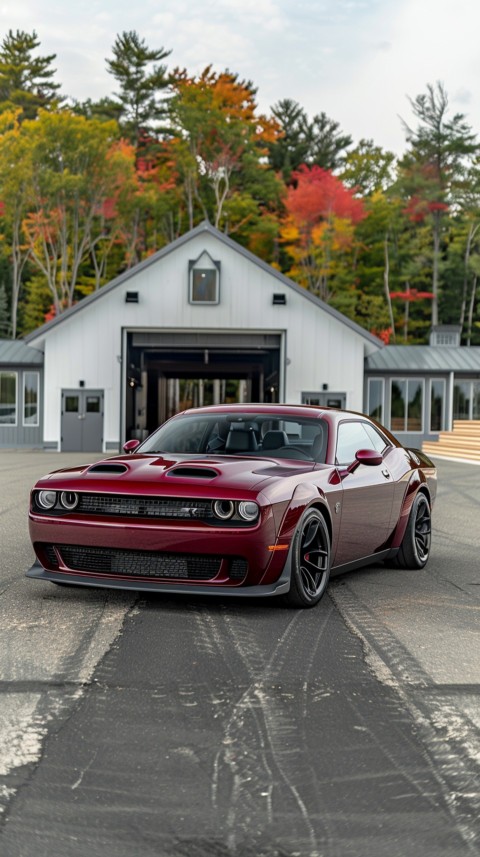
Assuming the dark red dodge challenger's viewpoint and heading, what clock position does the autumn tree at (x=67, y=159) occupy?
The autumn tree is roughly at 4 o'clock from the dark red dodge challenger.

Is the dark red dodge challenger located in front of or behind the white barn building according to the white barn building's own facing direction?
in front

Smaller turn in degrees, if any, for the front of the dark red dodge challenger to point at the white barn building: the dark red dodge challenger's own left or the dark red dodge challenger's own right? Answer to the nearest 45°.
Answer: approximately 135° to the dark red dodge challenger's own right

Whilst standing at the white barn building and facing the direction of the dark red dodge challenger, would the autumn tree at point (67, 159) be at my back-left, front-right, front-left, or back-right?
back-right

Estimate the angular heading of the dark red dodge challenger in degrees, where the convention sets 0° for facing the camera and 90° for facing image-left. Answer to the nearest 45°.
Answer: approximately 45°

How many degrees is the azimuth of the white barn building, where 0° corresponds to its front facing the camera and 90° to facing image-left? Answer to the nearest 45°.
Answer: approximately 0°

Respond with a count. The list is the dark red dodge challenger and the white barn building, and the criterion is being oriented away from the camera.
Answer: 0

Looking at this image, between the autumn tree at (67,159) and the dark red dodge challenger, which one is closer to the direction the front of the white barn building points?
the dark red dodge challenger

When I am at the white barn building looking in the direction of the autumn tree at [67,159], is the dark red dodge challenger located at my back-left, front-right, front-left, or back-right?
back-left

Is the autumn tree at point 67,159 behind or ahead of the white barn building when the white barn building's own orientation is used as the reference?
behind
